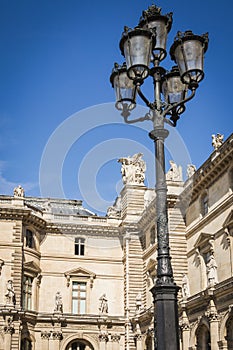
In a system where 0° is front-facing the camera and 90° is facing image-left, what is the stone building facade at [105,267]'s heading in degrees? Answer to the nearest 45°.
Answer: approximately 0°
